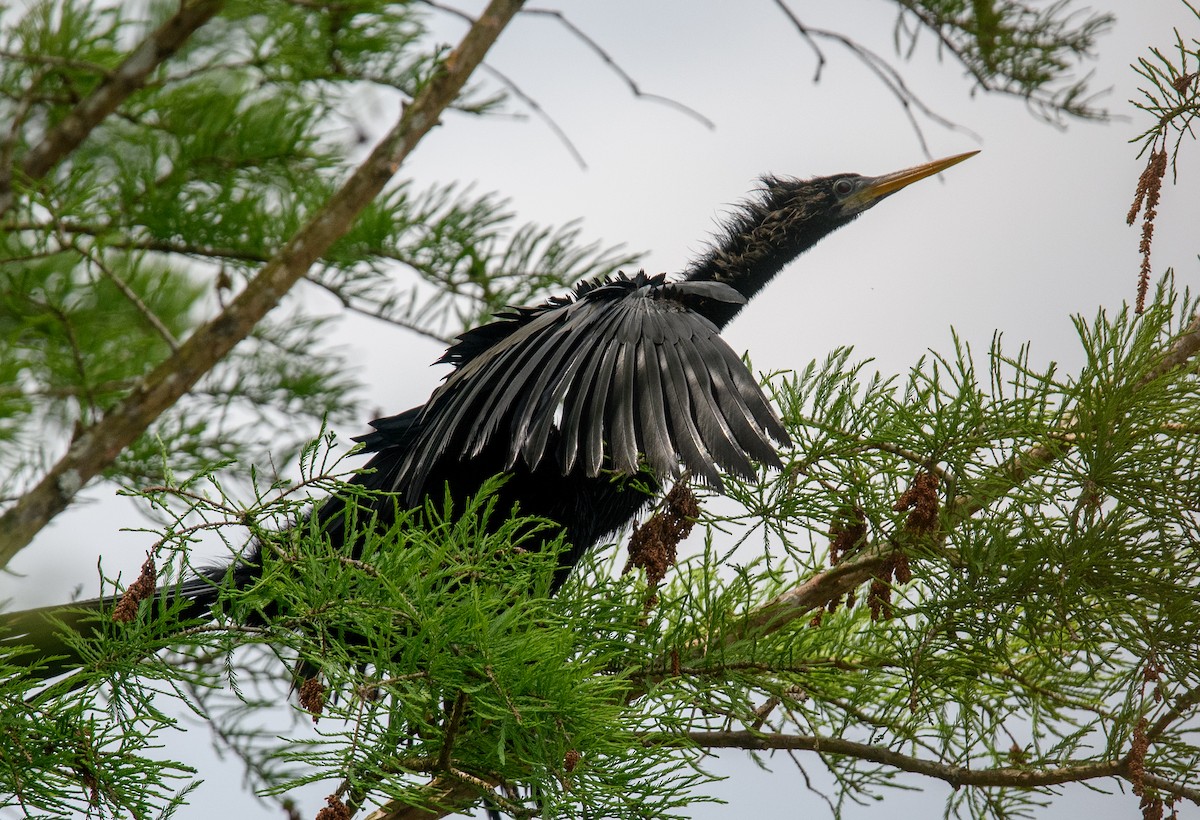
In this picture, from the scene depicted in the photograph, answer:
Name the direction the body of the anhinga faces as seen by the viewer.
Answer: to the viewer's right

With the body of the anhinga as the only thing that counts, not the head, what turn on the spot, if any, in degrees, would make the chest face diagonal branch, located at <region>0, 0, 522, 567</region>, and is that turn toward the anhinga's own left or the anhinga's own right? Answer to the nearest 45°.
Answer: approximately 135° to the anhinga's own left

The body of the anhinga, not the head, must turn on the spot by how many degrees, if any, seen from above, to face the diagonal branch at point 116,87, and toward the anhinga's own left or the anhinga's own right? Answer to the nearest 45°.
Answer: approximately 135° to the anhinga's own left
